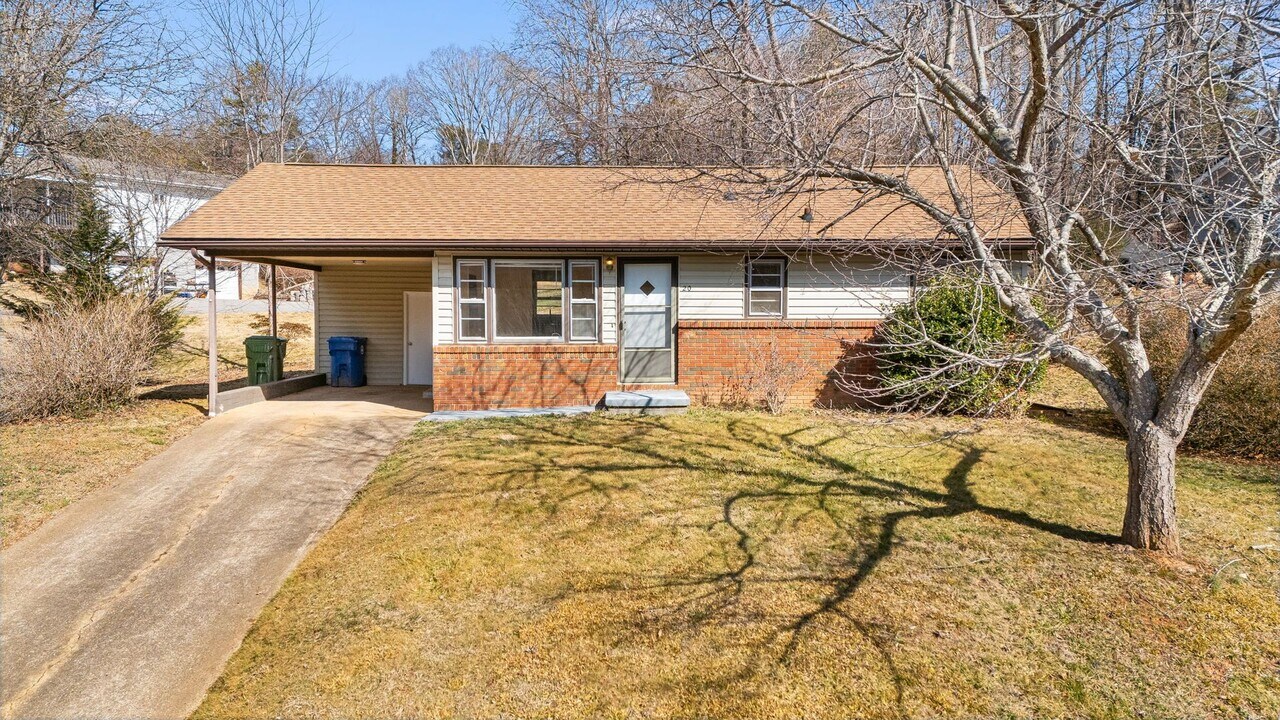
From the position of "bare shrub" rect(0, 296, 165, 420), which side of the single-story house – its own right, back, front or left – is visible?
right

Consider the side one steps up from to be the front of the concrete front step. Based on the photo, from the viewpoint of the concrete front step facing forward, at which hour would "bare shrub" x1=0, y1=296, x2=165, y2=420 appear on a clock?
The bare shrub is roughly at 3 o'clock from the concrete front step.

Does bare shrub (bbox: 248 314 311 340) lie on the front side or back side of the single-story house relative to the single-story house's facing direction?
on the back side

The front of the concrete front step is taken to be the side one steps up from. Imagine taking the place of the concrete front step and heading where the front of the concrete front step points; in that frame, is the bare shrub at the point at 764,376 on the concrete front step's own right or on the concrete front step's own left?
on the concrete front step's own left

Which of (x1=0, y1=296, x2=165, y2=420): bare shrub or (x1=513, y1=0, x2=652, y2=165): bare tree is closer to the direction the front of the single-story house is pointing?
the bare shrub

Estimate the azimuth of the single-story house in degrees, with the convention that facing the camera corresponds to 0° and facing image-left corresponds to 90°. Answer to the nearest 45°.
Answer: approximately 0°

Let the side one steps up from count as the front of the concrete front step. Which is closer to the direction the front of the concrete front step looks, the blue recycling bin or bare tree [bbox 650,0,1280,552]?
the bare tree

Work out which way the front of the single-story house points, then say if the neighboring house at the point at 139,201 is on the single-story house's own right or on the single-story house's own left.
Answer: on the single-story house's own right

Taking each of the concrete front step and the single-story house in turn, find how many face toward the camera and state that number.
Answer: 2

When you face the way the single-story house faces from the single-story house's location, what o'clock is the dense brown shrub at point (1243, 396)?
The dense brown shrub is roughly at 10 o'clock from the single-story house.

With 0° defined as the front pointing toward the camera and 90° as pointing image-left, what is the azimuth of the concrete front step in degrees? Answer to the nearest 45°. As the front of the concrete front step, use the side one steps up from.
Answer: approximately 0°

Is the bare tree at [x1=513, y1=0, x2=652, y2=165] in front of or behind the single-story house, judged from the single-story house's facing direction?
behind
